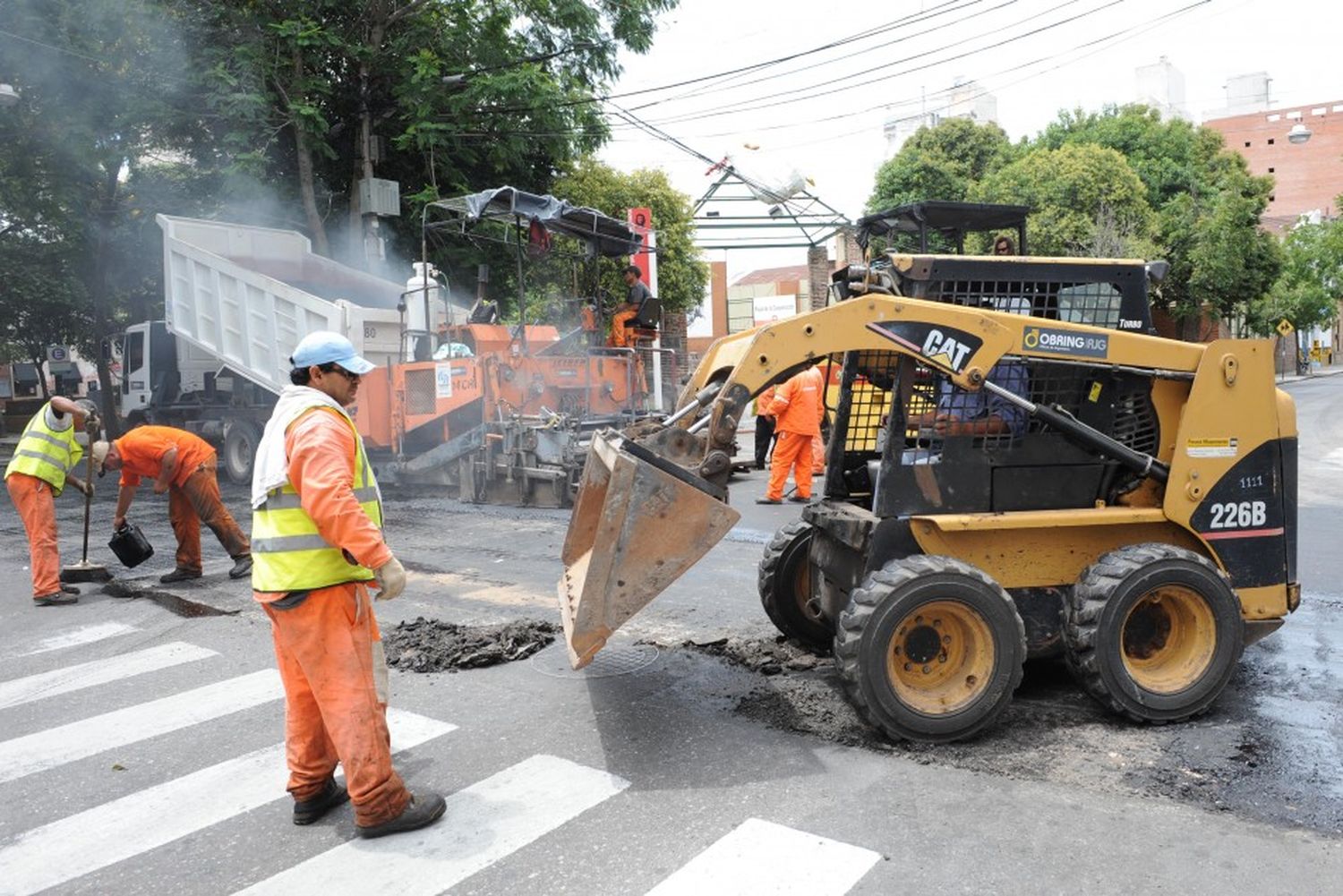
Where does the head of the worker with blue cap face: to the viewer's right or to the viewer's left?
to the viewer's right

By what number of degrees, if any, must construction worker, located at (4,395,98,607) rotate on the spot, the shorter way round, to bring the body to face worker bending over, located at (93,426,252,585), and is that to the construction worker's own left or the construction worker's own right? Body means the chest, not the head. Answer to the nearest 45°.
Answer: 0° — they already face them

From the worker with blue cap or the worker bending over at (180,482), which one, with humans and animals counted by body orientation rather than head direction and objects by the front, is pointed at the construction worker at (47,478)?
the worker bending over

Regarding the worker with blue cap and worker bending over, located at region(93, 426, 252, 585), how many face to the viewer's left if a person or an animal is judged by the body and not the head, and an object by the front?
1

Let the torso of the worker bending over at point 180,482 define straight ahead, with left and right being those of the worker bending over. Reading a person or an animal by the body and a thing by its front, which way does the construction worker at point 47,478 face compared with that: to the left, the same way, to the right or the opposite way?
the opposite way

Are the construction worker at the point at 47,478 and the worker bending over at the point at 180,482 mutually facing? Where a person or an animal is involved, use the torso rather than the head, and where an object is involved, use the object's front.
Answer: yes

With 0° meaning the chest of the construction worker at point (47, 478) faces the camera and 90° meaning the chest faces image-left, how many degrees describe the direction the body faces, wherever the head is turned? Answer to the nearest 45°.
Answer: approximately 270°

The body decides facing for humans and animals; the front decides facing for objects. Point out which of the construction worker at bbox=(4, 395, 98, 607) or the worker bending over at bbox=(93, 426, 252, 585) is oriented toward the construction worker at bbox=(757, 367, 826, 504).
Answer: the construction worker at bbox=(4, 395, 98, 607)

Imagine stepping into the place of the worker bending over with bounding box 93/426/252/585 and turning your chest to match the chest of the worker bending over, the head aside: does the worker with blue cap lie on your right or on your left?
on your left

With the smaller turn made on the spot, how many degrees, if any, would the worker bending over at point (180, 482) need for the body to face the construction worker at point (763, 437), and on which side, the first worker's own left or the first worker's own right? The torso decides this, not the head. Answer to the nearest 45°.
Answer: approximately 135° to the first worker's own right

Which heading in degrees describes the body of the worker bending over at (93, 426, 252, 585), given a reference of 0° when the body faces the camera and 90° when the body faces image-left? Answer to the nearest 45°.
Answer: approximately 90°

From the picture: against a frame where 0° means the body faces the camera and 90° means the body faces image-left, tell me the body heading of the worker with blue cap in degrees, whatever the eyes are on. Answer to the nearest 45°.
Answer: approximately 270°

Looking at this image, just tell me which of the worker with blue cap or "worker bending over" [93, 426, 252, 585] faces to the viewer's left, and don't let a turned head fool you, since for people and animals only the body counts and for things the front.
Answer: the worker bending over
